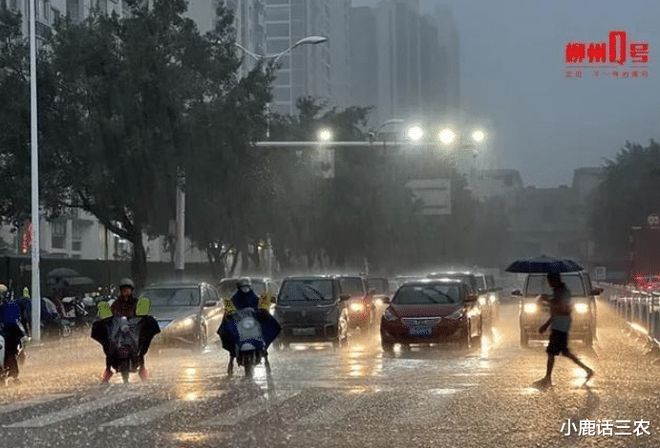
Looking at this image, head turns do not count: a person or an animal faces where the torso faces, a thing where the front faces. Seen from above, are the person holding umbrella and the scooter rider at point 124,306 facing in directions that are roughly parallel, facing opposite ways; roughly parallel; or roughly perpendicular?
roughly perpendicular

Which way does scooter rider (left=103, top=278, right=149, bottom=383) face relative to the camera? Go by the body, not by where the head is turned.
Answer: toward the camera

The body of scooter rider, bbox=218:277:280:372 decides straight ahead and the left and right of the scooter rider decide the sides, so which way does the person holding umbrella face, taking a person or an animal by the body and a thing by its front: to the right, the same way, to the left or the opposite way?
to the right

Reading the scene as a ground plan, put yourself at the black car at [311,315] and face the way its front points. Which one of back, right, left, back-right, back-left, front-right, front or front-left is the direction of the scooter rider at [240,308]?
front

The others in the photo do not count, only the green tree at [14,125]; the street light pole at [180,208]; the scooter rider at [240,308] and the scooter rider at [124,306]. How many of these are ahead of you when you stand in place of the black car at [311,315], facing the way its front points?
2

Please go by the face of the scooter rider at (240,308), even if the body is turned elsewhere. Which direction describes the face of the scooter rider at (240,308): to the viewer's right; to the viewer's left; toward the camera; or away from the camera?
toward the camera

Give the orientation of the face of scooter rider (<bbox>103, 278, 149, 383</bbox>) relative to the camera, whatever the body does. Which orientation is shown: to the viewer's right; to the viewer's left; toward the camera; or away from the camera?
toward the camera

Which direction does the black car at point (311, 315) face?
toward the camera

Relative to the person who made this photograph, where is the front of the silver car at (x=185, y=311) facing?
facing the viewer and to the left of the viewer

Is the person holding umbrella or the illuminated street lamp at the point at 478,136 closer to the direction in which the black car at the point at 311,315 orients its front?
the person holding umbrella

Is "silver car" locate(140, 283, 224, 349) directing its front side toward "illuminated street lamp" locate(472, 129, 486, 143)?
no

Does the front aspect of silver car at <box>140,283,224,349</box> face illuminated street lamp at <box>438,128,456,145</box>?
no

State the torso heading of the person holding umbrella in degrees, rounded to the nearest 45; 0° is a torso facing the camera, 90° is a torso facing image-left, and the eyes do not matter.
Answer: approximately 90°

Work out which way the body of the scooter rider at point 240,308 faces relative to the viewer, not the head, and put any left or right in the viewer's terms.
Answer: facing the viewer

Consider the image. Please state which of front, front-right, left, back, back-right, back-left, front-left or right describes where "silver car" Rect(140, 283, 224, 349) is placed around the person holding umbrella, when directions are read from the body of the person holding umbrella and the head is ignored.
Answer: front-right

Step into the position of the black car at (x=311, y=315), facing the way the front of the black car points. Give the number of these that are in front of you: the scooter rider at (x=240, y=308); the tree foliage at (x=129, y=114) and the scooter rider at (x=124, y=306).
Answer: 2

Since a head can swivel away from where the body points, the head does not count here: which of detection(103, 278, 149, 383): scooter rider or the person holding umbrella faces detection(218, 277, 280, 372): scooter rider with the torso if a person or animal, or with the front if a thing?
the person holding umbrella
